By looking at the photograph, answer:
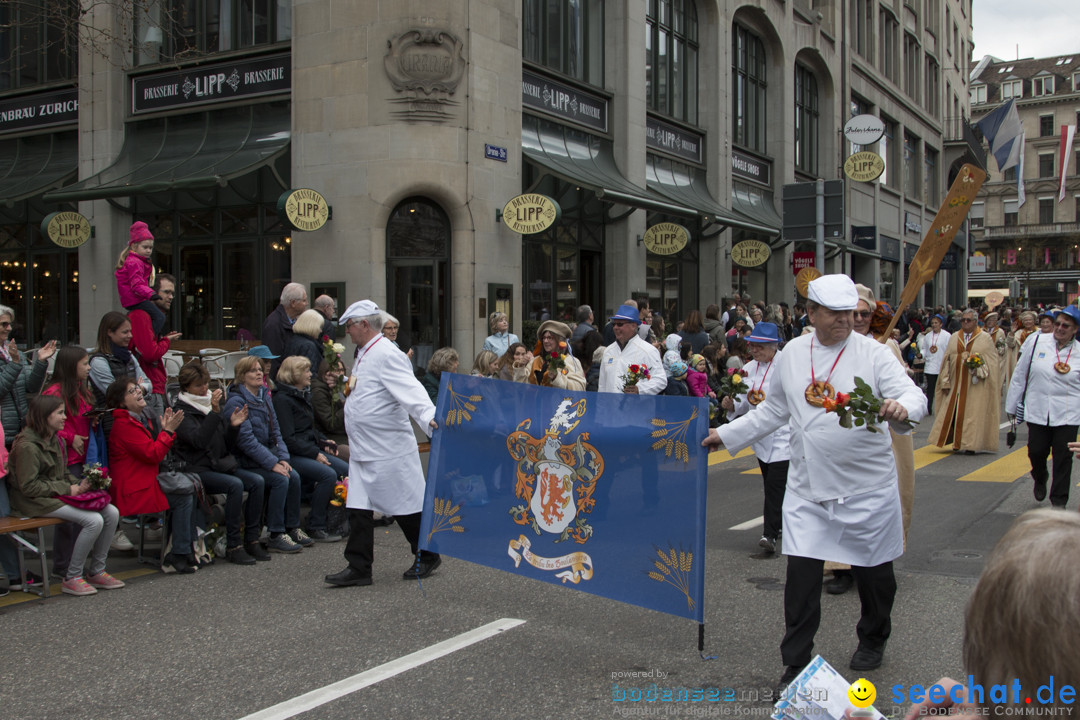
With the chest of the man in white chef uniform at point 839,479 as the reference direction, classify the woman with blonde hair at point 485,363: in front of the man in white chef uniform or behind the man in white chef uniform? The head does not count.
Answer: behind

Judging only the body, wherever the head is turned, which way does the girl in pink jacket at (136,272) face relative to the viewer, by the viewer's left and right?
facing to the right of the viewer

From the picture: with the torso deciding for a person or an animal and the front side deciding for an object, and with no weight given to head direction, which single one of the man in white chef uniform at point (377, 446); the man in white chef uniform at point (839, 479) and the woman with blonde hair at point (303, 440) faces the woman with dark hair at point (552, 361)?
the woman with blonde hair at point (303, 440)

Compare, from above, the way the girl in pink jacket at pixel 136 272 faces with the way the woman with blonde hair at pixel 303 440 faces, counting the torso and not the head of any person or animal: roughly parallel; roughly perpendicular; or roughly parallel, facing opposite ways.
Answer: roughly parallel

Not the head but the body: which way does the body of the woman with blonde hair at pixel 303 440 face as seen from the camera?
to the viewer's right

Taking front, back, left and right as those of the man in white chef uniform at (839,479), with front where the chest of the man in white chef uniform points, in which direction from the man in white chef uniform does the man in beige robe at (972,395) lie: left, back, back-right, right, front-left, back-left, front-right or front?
back

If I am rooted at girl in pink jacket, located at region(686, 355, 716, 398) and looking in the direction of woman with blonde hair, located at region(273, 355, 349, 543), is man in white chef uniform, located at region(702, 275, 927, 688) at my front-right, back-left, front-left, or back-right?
front-left

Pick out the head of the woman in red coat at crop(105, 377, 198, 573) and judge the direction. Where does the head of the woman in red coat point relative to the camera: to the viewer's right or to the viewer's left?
to the viewer's right

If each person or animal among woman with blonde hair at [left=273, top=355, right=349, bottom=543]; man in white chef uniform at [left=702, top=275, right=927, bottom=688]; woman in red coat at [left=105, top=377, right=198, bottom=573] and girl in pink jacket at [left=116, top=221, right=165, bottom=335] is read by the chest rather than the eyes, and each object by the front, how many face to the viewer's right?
3

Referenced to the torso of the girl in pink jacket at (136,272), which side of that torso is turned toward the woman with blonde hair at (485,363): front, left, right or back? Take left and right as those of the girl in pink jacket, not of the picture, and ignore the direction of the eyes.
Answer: front

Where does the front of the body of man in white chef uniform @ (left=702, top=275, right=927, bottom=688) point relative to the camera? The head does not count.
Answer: toward the camera

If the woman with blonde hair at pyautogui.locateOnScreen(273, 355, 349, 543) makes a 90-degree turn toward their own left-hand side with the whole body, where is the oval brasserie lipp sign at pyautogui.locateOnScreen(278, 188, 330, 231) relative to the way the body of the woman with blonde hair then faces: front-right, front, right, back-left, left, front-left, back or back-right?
front

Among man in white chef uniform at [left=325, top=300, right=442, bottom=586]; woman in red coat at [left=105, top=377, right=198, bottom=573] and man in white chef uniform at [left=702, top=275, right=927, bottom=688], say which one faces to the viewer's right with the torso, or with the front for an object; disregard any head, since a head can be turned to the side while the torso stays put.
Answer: the woman in red coat

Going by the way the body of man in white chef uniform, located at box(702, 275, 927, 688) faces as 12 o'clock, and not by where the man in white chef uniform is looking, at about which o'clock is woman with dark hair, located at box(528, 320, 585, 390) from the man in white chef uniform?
The woman with dark hair is roughly at 5 o'clock from the man in white chef uniform.

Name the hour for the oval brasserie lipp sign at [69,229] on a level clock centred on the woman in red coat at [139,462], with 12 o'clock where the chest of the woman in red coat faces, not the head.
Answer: The oval brasserie lipp sign is roughly at 7 o'clock from the woman in red coat.

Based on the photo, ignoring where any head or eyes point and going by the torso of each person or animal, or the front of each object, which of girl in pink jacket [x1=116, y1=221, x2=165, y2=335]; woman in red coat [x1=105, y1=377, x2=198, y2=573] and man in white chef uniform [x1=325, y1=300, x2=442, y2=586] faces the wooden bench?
the man in white chef uniform
